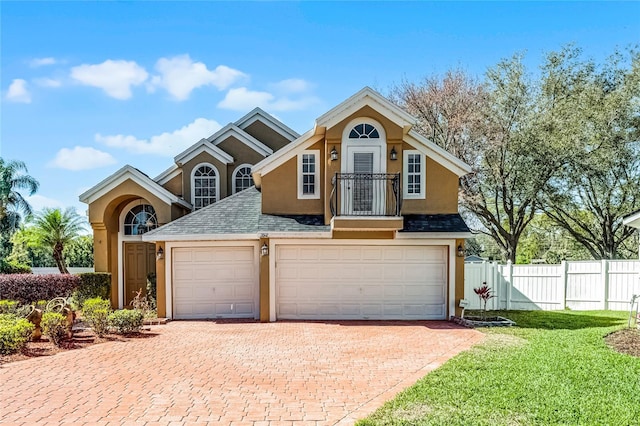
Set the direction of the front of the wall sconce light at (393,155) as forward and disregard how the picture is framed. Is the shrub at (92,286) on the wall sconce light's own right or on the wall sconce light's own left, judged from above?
on the wall sconce light's own right

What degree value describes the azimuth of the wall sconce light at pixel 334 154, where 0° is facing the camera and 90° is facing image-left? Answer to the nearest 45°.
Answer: approximately 0°

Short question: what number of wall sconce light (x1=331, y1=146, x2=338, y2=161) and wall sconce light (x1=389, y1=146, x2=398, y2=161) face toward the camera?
2

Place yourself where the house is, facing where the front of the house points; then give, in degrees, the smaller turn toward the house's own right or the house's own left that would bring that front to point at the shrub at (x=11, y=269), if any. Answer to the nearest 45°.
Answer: approximately 135° to the house's own right

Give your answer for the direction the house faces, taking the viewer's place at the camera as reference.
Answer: facing the viewer

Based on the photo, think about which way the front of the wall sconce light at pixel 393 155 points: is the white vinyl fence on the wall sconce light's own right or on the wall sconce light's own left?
on the wall sconce light's own left

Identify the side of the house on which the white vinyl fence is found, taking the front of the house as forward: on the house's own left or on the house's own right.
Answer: on the house's own left
